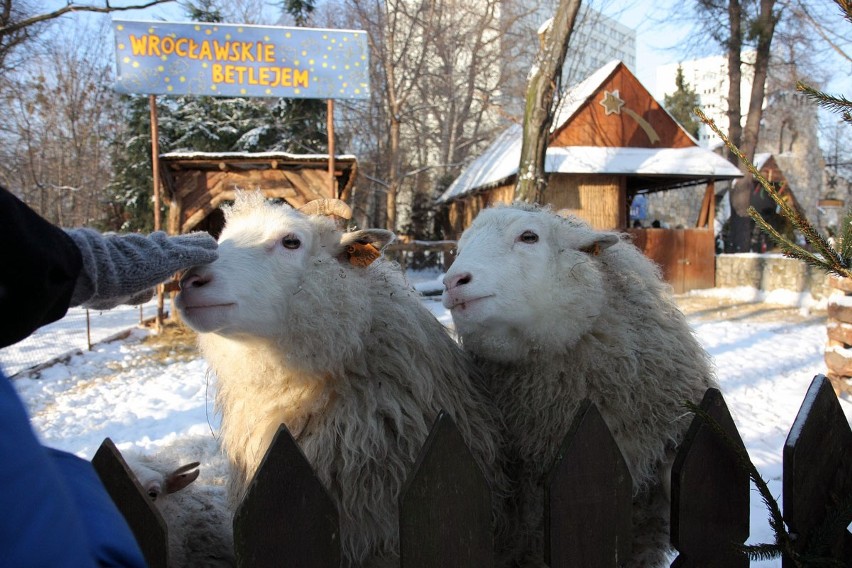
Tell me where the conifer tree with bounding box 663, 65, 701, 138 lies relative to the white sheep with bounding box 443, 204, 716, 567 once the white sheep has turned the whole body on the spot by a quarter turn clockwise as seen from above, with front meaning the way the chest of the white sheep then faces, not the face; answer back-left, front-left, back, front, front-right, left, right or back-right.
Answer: front-right

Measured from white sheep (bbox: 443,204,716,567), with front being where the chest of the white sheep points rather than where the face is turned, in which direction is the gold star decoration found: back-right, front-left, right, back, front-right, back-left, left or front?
back-right

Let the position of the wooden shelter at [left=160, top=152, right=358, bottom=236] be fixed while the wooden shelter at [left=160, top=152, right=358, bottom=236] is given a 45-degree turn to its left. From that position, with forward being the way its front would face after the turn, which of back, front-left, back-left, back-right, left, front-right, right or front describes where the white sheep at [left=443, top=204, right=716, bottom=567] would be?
front-right

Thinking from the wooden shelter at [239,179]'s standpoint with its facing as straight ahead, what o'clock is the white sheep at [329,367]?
The white sheep is roughly at 12 o'clock from the wooden shelter.

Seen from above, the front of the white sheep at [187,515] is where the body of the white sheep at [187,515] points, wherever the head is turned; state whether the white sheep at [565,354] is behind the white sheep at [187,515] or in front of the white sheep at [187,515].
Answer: behind

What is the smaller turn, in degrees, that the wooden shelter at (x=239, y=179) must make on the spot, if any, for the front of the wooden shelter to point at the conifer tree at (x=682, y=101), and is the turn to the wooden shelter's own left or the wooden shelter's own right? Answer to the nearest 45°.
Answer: approximately 135° to the wooden shelter's own left

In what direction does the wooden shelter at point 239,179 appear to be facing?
toward the camera

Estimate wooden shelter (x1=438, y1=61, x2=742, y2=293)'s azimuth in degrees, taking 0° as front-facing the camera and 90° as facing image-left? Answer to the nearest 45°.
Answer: approximately 0°

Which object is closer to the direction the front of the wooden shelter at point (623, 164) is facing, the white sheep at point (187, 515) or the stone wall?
the white sheep

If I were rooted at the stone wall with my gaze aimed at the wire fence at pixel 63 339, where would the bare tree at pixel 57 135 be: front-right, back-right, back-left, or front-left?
front-right

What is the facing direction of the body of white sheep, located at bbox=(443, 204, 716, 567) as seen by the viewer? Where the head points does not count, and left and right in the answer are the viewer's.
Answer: facing the viewer and to the left of the viewer
